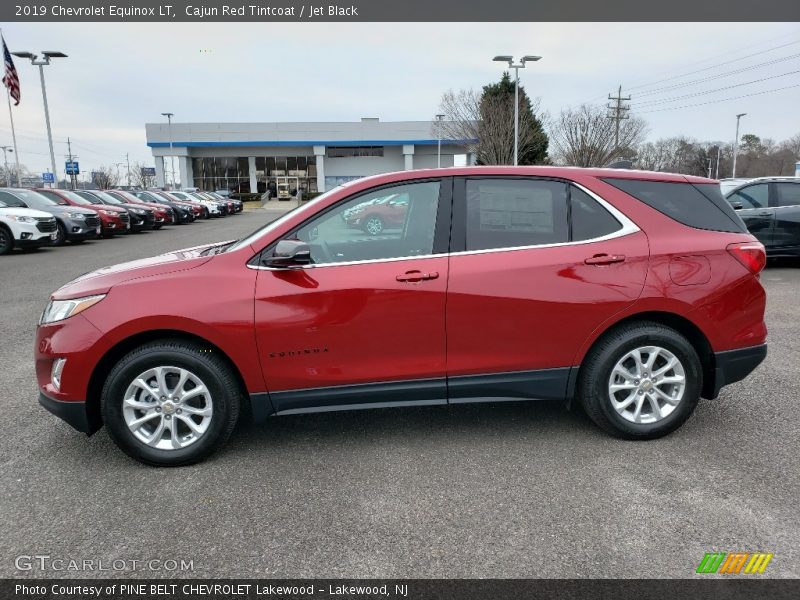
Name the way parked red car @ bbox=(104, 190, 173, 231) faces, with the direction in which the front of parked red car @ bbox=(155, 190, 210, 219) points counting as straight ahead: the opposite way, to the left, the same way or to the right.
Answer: the same way

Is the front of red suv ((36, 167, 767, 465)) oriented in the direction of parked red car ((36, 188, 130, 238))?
no

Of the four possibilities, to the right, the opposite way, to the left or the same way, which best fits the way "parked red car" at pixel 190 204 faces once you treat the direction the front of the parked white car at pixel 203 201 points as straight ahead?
the same way

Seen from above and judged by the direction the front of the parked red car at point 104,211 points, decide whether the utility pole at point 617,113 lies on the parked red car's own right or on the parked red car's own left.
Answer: on the parked red car's own left

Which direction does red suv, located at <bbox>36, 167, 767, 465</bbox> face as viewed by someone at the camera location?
facing to the left of the viewer

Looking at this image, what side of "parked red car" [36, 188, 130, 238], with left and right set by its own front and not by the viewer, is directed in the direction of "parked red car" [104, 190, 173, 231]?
left

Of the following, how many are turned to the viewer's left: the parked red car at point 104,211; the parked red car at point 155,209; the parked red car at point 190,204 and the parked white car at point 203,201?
0

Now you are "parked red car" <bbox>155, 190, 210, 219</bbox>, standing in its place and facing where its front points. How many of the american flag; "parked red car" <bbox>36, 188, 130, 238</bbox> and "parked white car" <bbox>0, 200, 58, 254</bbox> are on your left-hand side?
0

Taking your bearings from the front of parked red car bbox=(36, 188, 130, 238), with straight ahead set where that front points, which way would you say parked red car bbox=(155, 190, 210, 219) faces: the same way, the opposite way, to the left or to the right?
the same way

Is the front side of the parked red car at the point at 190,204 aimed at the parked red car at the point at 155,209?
no

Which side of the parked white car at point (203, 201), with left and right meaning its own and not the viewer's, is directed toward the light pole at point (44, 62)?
right

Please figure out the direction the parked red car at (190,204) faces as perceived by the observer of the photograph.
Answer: facing the viewer and to the right of the viewer

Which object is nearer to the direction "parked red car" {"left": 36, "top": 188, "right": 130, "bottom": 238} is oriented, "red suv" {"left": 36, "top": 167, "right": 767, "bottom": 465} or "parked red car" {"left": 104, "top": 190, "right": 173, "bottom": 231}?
the red suv

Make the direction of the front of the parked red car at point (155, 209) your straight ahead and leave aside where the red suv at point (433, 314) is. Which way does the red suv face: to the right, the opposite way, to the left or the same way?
the opposite way
